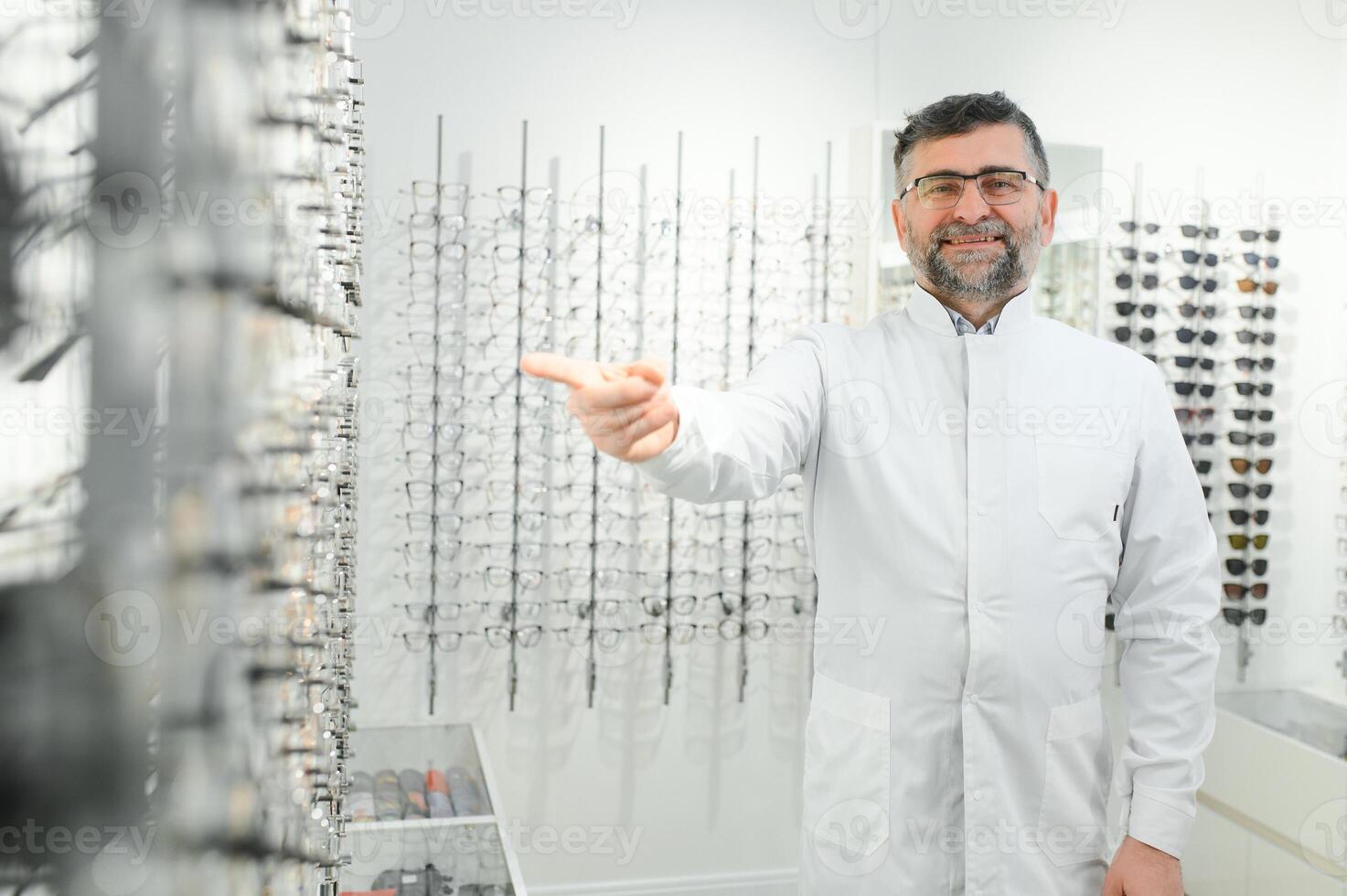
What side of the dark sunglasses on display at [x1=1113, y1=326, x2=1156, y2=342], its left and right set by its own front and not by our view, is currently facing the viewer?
front

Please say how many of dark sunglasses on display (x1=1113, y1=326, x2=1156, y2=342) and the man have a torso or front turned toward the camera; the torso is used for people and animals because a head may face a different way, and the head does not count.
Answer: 2

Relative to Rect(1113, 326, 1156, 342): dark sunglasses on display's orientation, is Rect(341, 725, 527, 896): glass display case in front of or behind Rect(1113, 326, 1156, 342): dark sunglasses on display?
in front

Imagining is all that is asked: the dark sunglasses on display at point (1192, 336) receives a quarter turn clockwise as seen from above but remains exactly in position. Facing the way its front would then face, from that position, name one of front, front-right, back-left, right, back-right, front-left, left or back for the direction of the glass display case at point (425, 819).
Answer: front-left

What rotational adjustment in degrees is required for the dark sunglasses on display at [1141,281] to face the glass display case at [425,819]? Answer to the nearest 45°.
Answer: approximately 45° to its right

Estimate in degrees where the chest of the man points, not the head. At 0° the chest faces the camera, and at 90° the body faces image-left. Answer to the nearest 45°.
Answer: approximately 0°

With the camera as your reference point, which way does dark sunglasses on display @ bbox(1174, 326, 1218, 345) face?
facing the viewer

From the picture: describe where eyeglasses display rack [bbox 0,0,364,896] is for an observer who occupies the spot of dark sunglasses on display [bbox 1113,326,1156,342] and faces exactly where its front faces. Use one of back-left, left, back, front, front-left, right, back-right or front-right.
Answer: front

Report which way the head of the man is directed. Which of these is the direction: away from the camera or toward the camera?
toward the camera

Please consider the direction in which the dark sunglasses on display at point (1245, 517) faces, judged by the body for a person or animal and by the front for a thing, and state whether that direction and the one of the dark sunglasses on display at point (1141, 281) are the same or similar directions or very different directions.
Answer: same or similar directions

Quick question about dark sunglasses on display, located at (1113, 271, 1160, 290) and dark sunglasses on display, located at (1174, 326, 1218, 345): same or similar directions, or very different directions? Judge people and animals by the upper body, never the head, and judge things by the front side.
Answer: same or similar directions
